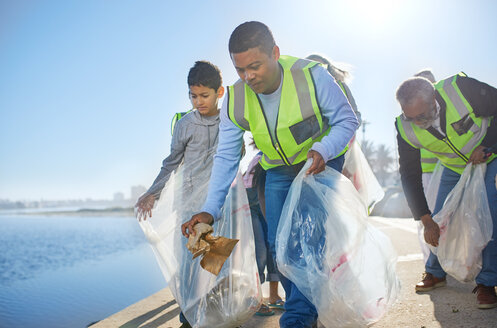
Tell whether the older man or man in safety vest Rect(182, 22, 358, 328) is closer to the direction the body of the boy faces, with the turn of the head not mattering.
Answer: the man in safety vest

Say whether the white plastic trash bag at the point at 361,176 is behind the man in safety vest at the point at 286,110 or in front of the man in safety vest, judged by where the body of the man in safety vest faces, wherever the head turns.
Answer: behind

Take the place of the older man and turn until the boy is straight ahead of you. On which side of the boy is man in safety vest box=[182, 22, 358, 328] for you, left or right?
left

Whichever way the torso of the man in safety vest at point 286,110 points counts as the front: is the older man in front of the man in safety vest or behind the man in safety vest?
behind

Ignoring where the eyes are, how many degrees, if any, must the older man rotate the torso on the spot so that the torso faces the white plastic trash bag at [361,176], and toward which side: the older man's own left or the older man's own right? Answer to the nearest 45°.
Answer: approximately 45° to the older man's own right

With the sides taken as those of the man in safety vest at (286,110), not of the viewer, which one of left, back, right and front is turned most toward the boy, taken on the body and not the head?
right

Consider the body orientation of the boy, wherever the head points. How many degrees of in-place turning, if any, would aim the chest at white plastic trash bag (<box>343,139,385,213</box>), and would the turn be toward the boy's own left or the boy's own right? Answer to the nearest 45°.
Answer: approximately 90° to the boy's own left

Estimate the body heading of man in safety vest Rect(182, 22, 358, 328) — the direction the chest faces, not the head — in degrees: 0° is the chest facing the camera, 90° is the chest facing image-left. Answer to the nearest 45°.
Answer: approximately 45°

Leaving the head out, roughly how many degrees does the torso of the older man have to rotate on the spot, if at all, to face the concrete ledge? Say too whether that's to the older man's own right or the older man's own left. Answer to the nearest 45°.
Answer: approximately 45° to the older man's own right

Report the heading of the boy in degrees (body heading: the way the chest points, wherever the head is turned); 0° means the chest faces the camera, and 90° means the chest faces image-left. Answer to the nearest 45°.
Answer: approximately 0°
